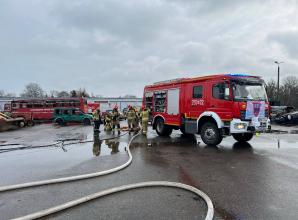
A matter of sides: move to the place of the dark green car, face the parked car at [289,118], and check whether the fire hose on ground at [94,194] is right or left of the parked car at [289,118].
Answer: right

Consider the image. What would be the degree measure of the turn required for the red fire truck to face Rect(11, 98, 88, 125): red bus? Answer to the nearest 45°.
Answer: approximately 180°
